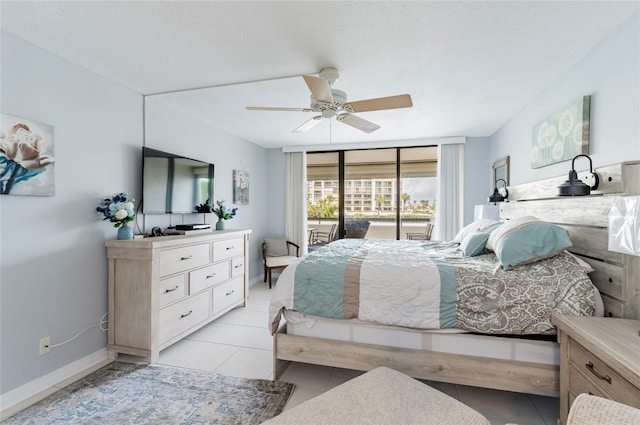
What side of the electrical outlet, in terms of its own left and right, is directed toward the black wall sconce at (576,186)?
front

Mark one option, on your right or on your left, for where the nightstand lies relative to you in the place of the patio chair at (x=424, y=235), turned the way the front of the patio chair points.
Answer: on your left

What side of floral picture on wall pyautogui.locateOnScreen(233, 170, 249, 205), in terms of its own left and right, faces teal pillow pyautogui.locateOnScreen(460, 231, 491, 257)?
front

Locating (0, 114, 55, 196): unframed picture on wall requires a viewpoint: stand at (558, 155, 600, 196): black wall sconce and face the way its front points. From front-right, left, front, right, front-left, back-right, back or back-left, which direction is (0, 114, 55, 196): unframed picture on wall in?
front

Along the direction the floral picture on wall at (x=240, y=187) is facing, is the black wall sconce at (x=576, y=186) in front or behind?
in front

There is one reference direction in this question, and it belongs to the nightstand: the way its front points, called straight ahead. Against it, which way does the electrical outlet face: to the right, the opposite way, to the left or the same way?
the opposite way

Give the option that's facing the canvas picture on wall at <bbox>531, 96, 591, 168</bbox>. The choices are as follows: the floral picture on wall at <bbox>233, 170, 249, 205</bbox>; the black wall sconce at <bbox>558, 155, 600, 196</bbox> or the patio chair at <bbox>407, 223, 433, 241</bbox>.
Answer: the floral picture on wall at <bbox>233, 170, 249, 205</bbox>

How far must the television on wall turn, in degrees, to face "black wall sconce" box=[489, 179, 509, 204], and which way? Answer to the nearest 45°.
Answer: approximately 45° to its left

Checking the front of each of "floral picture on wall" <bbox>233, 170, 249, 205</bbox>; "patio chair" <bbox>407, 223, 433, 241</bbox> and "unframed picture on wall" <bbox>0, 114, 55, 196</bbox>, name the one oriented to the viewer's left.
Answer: the patio chair

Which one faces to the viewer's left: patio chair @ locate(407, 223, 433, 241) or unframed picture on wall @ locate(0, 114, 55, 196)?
the patio chair

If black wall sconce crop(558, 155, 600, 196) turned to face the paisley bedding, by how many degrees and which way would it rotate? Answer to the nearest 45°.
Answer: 0° — it already faces it

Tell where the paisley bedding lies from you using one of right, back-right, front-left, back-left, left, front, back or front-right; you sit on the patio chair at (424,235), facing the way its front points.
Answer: left

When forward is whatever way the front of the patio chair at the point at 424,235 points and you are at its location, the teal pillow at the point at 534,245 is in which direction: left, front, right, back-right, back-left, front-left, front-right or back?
left

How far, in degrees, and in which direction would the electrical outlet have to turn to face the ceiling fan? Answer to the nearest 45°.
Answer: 0° — it already faces it

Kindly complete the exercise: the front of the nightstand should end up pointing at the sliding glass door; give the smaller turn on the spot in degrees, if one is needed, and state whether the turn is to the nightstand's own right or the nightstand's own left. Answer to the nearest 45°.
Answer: approximately 90° to the nightstand's own right

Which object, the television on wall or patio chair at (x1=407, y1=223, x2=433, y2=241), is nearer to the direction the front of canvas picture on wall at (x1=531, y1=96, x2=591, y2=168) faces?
the television on wall

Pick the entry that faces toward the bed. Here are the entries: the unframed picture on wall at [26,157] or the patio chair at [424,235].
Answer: the unframed picture on wall

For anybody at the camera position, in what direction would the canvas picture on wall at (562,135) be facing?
facing the viewer and to the left of the viewer
